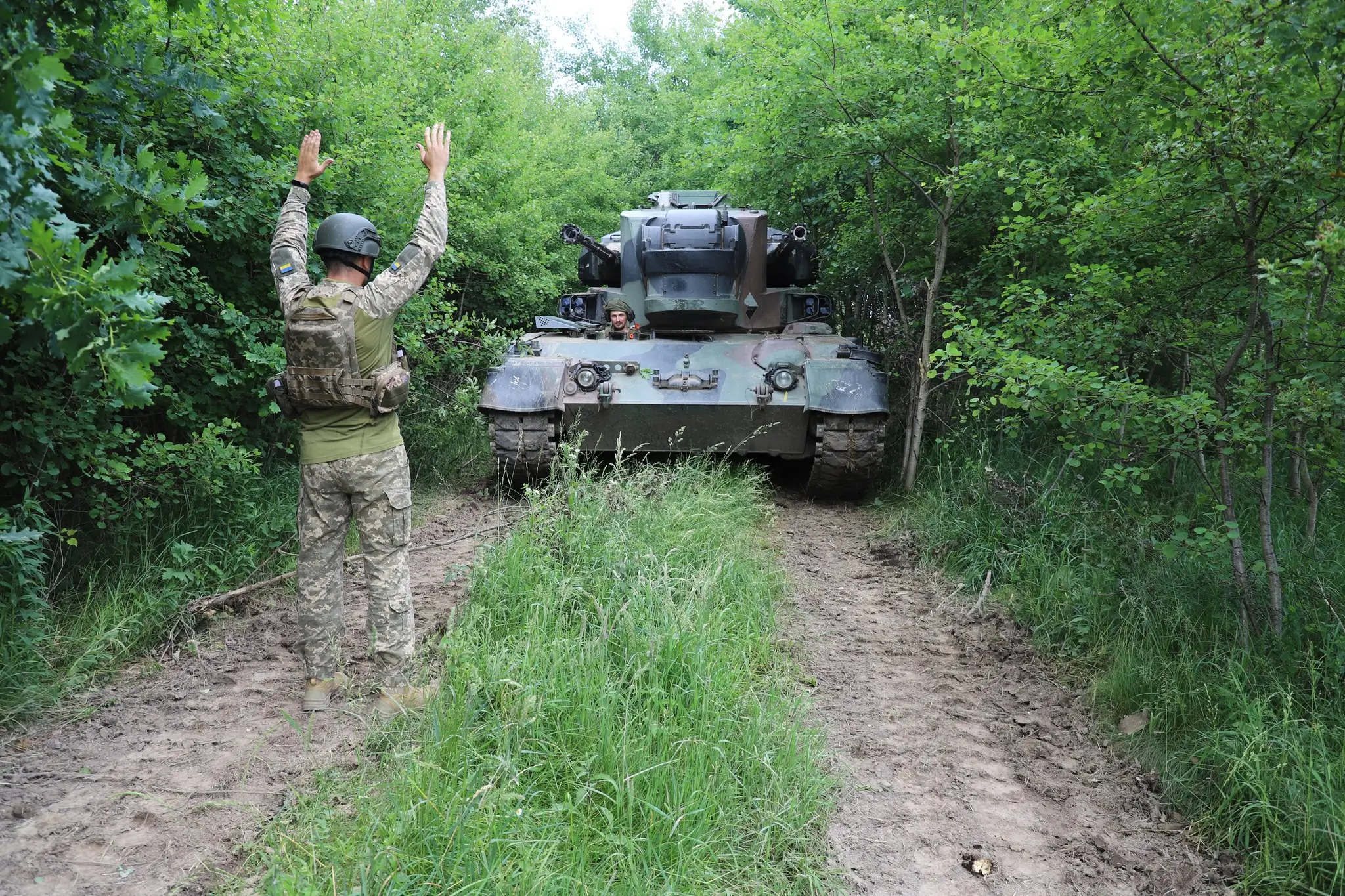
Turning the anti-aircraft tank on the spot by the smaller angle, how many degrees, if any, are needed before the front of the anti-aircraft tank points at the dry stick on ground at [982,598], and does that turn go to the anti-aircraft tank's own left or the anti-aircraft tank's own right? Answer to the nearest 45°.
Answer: approximately 45° to the anti-aircraft tank's own left

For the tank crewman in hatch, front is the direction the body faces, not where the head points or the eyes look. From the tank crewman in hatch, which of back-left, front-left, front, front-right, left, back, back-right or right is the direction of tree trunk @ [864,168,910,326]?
left

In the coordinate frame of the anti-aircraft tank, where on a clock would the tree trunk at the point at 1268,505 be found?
The tree trunk is roughly at 11 o'clock from the anti-aircraft tank.

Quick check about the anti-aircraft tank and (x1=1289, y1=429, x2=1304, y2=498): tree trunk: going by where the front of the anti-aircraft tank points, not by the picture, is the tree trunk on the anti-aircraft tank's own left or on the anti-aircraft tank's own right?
on the anti-aircraft tank's own left

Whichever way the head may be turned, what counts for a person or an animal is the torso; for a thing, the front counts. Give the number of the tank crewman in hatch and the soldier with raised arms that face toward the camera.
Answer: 1

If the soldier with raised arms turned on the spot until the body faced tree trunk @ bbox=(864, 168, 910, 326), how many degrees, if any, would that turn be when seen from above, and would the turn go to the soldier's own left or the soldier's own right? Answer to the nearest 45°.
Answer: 0° — they already face it

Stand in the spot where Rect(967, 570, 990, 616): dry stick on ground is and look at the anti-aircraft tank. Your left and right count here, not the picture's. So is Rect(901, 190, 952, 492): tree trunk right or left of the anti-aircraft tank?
right

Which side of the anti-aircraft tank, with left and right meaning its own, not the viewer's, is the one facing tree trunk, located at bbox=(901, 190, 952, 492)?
left

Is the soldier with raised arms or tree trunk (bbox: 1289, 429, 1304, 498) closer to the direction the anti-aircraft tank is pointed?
the soldier with raised arms

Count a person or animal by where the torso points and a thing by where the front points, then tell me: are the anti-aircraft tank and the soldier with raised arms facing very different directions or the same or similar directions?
very different directions

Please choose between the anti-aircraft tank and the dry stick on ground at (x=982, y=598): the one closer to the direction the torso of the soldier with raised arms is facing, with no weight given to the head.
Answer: the anti-aircraft tank
